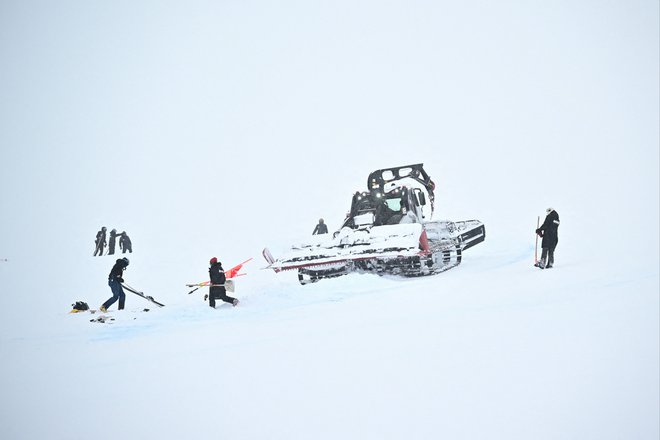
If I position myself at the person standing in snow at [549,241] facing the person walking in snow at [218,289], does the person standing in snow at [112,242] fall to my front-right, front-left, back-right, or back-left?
front-right

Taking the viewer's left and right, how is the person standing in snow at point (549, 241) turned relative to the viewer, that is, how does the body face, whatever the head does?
facing to the left of the viewer

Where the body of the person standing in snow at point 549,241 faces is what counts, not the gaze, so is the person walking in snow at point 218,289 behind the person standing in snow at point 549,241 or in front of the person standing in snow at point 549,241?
in front

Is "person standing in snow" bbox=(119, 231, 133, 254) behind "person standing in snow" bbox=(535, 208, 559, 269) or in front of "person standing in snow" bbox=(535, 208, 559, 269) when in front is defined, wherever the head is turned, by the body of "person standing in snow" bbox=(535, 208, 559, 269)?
in front

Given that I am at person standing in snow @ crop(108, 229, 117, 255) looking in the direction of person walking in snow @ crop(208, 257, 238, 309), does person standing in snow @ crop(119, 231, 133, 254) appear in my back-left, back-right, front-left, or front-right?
front-left
